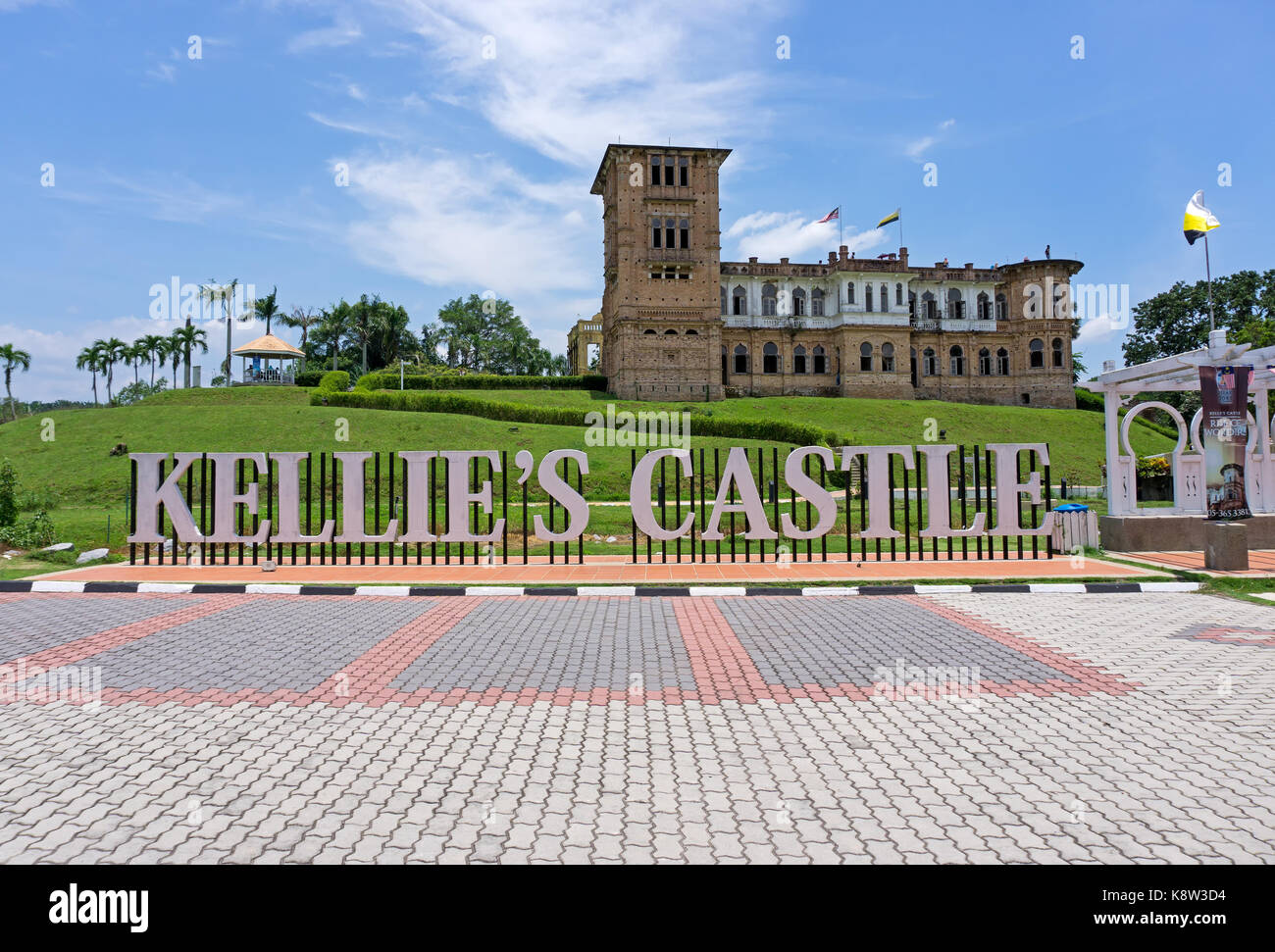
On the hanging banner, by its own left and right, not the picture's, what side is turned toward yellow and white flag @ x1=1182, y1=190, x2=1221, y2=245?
back

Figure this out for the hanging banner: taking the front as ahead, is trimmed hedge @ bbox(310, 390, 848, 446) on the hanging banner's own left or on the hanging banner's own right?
on the hanging banner's own right

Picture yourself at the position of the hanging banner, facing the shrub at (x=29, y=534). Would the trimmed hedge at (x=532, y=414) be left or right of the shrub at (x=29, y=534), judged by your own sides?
right

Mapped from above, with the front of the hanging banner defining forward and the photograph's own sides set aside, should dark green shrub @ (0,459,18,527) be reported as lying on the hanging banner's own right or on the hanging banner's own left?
on the hanging banner's own right

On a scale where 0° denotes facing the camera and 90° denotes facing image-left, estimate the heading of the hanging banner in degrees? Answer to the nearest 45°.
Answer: approximately 0°

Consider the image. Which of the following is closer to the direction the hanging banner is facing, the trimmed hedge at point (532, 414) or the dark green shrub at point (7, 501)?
the dark green shrub

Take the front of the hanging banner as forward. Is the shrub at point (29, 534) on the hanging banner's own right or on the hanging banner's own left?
on the hanging banner's own right
